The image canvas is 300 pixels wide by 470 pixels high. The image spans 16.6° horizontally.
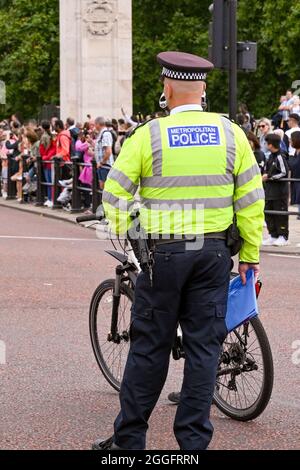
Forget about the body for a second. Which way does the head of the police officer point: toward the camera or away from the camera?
away from the camera

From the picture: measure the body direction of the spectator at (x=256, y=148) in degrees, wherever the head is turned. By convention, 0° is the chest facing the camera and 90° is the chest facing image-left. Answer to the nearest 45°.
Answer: approximately 45°

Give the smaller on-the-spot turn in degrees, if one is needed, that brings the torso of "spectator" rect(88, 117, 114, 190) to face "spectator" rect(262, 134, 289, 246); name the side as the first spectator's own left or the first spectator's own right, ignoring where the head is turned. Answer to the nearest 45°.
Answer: approximately 135° to the first spectator's own left

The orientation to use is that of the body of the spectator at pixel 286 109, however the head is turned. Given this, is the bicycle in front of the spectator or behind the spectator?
in front

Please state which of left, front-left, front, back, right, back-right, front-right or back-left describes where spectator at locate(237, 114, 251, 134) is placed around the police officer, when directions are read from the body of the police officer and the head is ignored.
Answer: front

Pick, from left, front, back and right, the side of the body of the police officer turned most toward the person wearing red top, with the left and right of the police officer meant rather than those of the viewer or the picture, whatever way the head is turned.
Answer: front

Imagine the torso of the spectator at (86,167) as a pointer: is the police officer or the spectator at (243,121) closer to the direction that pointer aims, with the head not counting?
the police officer

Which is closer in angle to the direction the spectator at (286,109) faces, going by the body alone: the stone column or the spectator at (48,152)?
the spectator

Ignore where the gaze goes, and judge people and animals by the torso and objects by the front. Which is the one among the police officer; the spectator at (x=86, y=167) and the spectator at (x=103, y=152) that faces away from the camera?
the police officer

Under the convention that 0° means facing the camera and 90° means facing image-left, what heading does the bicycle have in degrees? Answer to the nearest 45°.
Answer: approximately 135°
